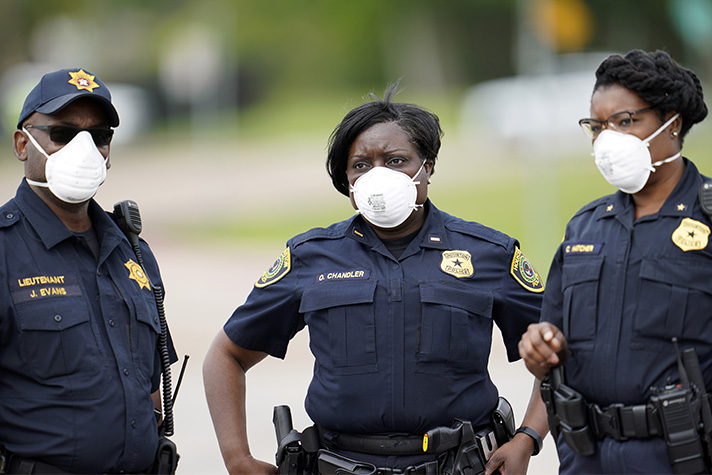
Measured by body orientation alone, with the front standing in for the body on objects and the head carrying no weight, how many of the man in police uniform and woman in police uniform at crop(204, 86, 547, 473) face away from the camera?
0

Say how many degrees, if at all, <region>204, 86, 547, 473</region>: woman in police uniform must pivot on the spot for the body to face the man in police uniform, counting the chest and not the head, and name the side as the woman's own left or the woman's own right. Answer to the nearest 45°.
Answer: approximately 90° to the woman's own right

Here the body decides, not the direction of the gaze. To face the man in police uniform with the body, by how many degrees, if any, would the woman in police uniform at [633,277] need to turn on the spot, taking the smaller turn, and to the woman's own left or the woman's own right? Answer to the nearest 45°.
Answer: approximately 45° to the woman's own right

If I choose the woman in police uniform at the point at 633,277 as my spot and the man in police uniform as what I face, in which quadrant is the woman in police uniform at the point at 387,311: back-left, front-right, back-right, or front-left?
front-right

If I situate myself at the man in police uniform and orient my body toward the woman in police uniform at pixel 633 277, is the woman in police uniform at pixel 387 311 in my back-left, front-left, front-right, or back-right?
front-left

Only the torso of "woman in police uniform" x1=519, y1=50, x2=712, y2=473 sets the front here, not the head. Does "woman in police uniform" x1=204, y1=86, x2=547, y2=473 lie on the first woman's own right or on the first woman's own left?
on the first woman's own right

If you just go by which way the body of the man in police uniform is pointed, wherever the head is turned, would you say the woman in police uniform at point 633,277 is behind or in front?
in front

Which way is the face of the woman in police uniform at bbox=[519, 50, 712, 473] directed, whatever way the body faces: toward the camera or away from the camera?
toward the camera

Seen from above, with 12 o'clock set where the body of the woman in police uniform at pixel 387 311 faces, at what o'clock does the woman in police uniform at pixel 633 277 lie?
the woman in police uniform at pixel 633 277 is roughly at 10 o'clock from the woman in police uniform at pixel 387 311.

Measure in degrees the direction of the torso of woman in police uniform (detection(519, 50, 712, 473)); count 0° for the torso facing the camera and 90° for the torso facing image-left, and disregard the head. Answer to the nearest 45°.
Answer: approximately 45°

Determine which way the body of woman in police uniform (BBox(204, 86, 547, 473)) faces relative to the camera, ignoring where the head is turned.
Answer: toward the camera

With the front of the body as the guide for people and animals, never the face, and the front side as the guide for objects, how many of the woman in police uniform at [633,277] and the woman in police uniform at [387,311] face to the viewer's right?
0

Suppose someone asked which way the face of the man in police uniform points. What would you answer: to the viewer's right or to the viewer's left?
to the viewer's right

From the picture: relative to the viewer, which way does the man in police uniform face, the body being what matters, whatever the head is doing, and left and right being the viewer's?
facing the viewer and to the right of the viewer
